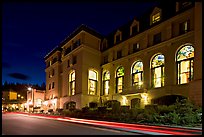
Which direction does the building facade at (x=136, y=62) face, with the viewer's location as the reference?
facing the viewer and to the left of the viewer
